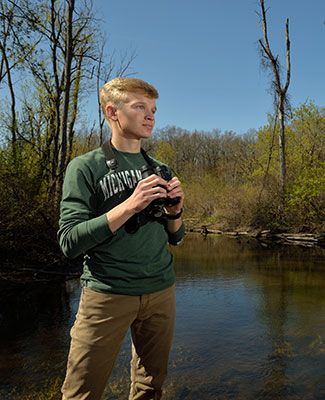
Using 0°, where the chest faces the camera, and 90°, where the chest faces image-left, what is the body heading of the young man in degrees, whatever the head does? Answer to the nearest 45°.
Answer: approximately 315°
